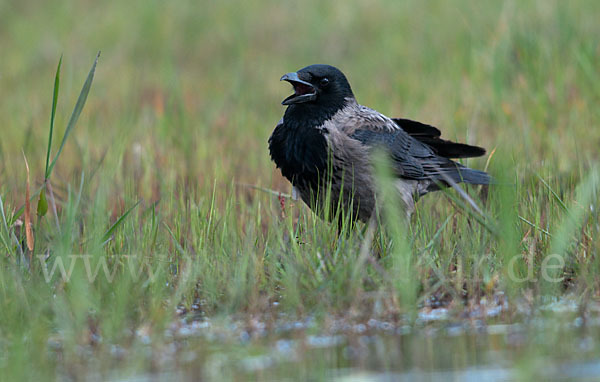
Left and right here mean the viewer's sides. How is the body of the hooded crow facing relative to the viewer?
facing the viewer and to the left of the viewer
